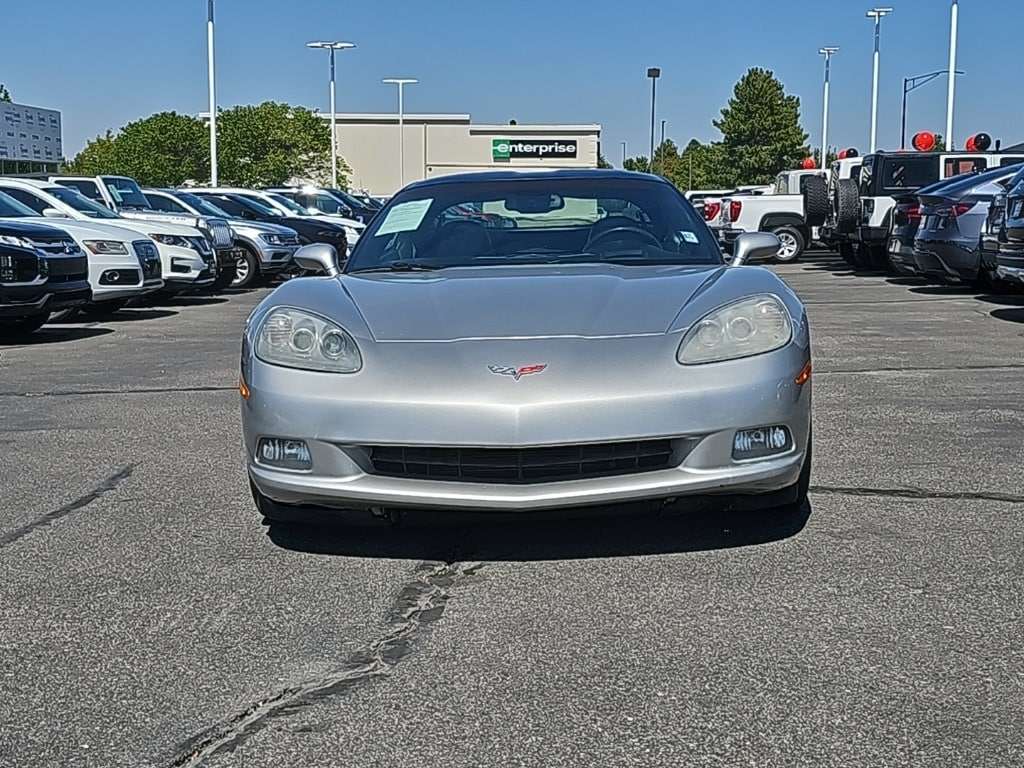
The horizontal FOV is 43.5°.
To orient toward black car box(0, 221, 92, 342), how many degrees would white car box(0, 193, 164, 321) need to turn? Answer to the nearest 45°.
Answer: approximately 45° to its right

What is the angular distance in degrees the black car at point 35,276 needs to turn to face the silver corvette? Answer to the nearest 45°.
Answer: approximately 45° to its right

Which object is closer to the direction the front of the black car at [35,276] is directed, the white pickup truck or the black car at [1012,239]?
the black car

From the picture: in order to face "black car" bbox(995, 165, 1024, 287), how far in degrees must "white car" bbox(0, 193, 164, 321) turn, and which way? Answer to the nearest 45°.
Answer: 0° — it already faces it

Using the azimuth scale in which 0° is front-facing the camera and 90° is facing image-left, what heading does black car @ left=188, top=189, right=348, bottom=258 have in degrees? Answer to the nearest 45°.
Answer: approximately 315°

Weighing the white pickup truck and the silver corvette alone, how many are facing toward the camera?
1

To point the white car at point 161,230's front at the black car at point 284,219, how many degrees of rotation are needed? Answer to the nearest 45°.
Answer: approximately 135° to its left

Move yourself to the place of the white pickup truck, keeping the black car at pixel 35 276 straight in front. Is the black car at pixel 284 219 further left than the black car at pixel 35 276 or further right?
right

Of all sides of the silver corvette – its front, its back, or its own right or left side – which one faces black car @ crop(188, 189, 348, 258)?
back

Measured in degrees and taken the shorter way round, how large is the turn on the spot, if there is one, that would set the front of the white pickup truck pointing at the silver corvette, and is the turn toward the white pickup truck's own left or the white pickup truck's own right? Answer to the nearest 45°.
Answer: approximately 135° to the white pickup truck's own right

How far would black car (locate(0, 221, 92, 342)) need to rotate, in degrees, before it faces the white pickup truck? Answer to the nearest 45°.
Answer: approximately 90° to its left

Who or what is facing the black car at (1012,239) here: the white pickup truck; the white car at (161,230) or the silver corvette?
the white car

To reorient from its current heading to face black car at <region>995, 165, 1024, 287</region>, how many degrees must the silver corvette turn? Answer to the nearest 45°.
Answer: approximately 135° to its left

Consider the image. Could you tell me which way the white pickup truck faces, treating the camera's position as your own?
facing away from the viewer and to the right of the viewer

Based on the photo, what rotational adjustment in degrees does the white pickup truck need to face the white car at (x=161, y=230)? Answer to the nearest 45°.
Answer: approximately 180°
